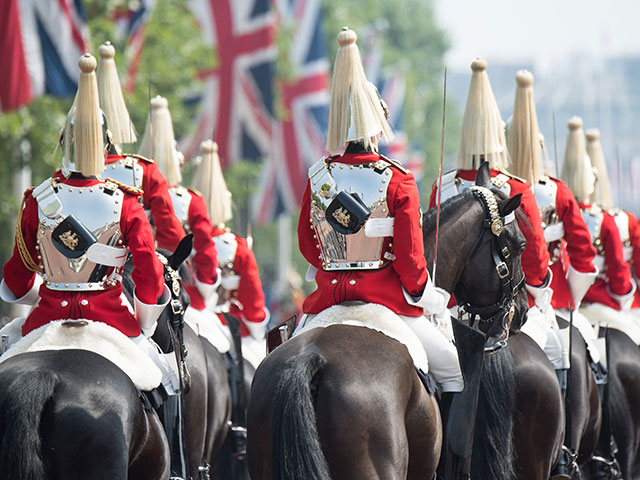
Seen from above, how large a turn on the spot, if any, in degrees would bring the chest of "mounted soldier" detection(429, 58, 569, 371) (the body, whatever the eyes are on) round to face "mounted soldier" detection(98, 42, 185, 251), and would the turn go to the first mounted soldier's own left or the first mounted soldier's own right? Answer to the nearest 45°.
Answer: approximately 90° to the first mounted soldier's own left

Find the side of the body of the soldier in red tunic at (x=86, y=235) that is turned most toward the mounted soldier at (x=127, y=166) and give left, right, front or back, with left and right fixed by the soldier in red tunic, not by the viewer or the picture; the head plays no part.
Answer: front

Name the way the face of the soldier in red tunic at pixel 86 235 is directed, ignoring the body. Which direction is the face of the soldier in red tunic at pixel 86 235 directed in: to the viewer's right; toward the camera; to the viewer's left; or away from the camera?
away from the camera

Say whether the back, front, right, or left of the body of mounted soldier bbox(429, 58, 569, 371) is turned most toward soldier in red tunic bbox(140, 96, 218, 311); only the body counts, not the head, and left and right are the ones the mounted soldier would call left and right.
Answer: left

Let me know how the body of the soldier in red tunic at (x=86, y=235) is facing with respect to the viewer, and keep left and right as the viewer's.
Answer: facing away from the viewer

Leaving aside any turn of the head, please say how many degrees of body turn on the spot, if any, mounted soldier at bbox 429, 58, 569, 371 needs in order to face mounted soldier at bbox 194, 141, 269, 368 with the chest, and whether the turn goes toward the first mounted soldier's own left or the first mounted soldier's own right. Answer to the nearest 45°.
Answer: approximately 45° to the first mounted soldier's own left

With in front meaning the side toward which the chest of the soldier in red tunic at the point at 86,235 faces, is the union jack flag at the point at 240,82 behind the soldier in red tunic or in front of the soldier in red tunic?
in front

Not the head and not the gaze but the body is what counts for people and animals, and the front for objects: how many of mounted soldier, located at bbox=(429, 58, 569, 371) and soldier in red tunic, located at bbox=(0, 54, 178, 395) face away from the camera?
2

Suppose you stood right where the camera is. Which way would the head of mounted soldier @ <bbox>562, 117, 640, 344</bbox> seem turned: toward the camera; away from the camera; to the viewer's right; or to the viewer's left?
away from the camera

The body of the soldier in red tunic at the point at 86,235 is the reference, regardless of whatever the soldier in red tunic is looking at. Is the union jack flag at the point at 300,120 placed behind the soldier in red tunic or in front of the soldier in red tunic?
in front

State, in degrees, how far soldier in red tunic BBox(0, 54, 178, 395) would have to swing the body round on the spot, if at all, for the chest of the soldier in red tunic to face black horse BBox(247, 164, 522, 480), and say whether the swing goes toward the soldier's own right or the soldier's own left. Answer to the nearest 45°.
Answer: approximately 135° to the soldier's own right

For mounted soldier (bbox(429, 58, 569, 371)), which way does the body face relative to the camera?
away from the camera

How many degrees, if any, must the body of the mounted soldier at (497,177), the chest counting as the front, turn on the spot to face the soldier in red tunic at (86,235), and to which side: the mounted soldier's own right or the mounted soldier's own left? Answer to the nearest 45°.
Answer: approximately 135° to the mounted soldier's own left
